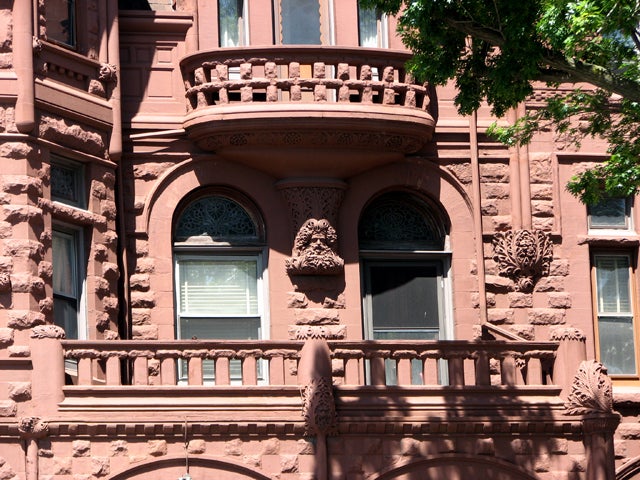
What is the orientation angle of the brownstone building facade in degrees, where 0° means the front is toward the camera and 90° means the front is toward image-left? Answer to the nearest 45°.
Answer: approximately 0°
